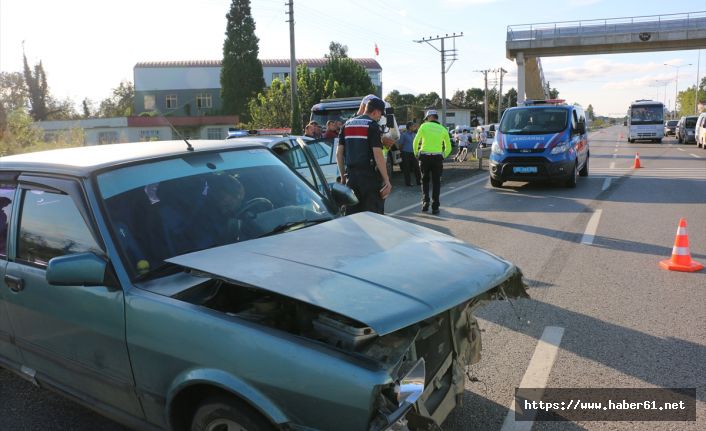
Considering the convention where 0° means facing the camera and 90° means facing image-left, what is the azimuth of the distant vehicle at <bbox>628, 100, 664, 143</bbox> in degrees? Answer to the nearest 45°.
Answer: approximately 0°

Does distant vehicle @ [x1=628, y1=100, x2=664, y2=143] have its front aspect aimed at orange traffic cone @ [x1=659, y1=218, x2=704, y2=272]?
yes

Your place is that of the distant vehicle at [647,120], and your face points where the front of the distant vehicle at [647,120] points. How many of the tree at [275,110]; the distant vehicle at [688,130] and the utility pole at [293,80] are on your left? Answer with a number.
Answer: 1

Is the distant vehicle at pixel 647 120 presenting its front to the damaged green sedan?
yes

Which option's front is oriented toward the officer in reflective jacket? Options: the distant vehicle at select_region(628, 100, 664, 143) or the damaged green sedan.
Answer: the distant vehicle
